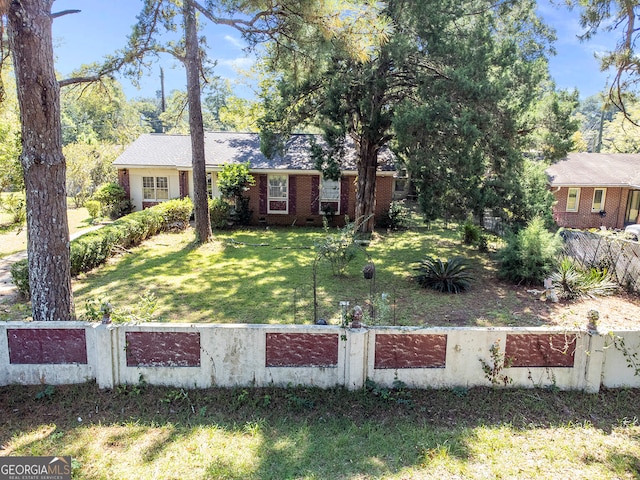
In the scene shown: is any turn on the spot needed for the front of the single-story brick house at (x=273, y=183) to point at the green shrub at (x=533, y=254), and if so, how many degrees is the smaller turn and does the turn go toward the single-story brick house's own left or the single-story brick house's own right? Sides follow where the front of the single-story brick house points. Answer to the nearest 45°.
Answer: approximately 45° to the single-story brick house's own left

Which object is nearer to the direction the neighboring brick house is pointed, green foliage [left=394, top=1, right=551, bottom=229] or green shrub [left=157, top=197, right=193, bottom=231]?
the green foliage

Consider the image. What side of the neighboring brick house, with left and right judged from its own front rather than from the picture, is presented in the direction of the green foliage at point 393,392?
front

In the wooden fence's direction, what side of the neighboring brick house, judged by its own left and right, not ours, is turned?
front

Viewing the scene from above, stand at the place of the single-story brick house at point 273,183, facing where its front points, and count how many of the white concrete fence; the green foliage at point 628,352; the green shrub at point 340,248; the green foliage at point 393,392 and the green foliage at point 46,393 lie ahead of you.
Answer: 5

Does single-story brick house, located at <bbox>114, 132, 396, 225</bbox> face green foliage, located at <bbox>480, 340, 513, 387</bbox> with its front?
yes

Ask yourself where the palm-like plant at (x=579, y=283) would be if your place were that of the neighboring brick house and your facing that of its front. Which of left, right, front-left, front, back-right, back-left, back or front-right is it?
front

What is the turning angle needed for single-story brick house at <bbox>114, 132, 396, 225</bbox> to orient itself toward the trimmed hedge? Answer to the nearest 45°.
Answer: approximately 45° to its right

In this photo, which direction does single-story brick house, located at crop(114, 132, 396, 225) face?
toward the camera

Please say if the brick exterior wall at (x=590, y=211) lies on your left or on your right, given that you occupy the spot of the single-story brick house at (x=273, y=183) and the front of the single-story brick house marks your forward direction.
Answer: on your left

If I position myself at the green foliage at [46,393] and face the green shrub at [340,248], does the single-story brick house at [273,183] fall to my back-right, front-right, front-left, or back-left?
front-left

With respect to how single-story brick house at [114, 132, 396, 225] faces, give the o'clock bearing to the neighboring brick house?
The neighboring brick house is roughly at 9 o'clock from the single-story brick house.

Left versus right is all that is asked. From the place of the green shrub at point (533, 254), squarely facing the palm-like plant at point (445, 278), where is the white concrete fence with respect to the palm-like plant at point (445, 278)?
left

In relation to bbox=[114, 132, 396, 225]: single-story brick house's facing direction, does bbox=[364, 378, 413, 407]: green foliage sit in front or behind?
in front

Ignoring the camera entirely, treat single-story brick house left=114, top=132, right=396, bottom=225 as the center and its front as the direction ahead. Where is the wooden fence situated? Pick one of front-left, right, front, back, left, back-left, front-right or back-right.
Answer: front-left

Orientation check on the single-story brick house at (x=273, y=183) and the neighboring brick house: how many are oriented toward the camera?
2

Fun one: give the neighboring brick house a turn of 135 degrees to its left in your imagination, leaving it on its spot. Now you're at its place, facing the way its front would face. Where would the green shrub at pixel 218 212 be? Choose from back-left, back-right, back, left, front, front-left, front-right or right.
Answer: back
